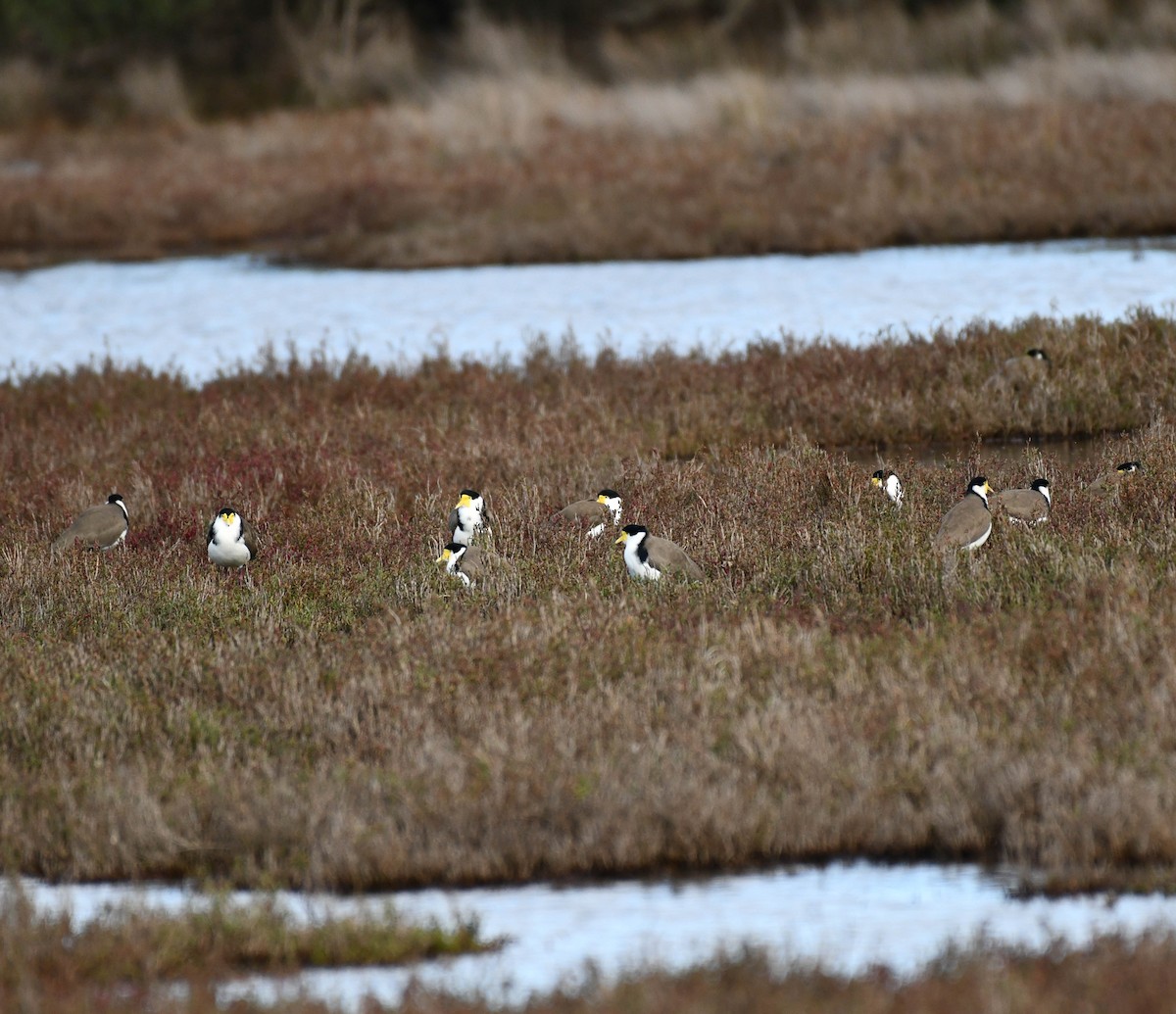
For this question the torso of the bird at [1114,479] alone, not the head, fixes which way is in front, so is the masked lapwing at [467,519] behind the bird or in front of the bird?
behind

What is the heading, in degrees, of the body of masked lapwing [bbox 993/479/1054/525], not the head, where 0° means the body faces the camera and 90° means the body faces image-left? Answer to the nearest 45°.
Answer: approximately 270°

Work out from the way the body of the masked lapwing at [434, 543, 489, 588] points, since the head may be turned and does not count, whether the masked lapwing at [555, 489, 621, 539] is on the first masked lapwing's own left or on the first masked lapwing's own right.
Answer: on the first masked lapwing's own right

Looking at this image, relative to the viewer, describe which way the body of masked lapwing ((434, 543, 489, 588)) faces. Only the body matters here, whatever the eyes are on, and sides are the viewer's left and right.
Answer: facing to the left of the viewer

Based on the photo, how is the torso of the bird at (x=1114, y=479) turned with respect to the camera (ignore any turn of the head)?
to the viewer's right

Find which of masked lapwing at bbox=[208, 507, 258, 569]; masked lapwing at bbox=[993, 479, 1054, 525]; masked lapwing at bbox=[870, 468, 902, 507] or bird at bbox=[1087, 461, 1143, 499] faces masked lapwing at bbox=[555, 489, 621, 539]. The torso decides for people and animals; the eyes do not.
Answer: masked lapwing at bbox=[870, 468, 902, 507]

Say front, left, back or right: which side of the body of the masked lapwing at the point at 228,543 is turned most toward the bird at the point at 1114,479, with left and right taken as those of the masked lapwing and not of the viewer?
left

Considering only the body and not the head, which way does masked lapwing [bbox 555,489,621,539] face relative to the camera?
to the viewer's right

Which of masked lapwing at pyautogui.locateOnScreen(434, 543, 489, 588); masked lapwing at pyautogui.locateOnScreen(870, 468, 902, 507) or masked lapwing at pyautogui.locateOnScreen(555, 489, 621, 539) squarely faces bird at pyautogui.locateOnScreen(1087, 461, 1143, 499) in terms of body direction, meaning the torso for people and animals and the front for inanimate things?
masked lapwing at pyautogui.locateOnScreen(555, 489, 621, 539)

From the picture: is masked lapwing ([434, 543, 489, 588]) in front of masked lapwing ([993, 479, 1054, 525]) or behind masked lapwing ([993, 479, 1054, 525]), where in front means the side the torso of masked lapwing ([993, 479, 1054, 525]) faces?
behind

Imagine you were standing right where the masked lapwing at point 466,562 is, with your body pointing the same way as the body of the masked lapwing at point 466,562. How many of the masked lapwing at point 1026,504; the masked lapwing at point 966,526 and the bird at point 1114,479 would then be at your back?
3

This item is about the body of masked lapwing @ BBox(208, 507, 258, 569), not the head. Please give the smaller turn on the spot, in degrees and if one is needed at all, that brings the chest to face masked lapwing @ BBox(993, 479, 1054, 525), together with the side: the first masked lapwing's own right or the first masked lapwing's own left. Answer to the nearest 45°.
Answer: approximately 90° to the first masked lapwing's own left

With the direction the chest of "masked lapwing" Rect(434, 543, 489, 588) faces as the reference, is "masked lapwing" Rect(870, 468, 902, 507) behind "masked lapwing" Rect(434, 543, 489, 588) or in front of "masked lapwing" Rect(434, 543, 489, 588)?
behind

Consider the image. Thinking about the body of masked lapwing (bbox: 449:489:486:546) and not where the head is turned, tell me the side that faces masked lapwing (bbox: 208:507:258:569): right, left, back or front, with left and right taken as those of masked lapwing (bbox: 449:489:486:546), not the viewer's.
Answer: right

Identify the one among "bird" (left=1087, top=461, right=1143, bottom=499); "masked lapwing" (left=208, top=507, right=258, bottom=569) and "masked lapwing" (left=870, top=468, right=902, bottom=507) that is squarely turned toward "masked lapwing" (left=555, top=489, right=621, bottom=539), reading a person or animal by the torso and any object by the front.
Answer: "masked lapwing" (left=870, top=468, right=902, bottom=507)
